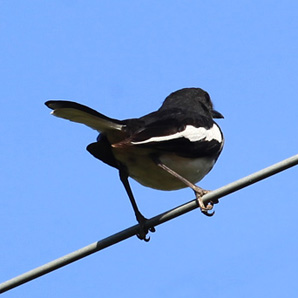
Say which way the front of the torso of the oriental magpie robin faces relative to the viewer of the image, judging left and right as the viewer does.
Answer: facing away from the viewer and to the right of the viewer
